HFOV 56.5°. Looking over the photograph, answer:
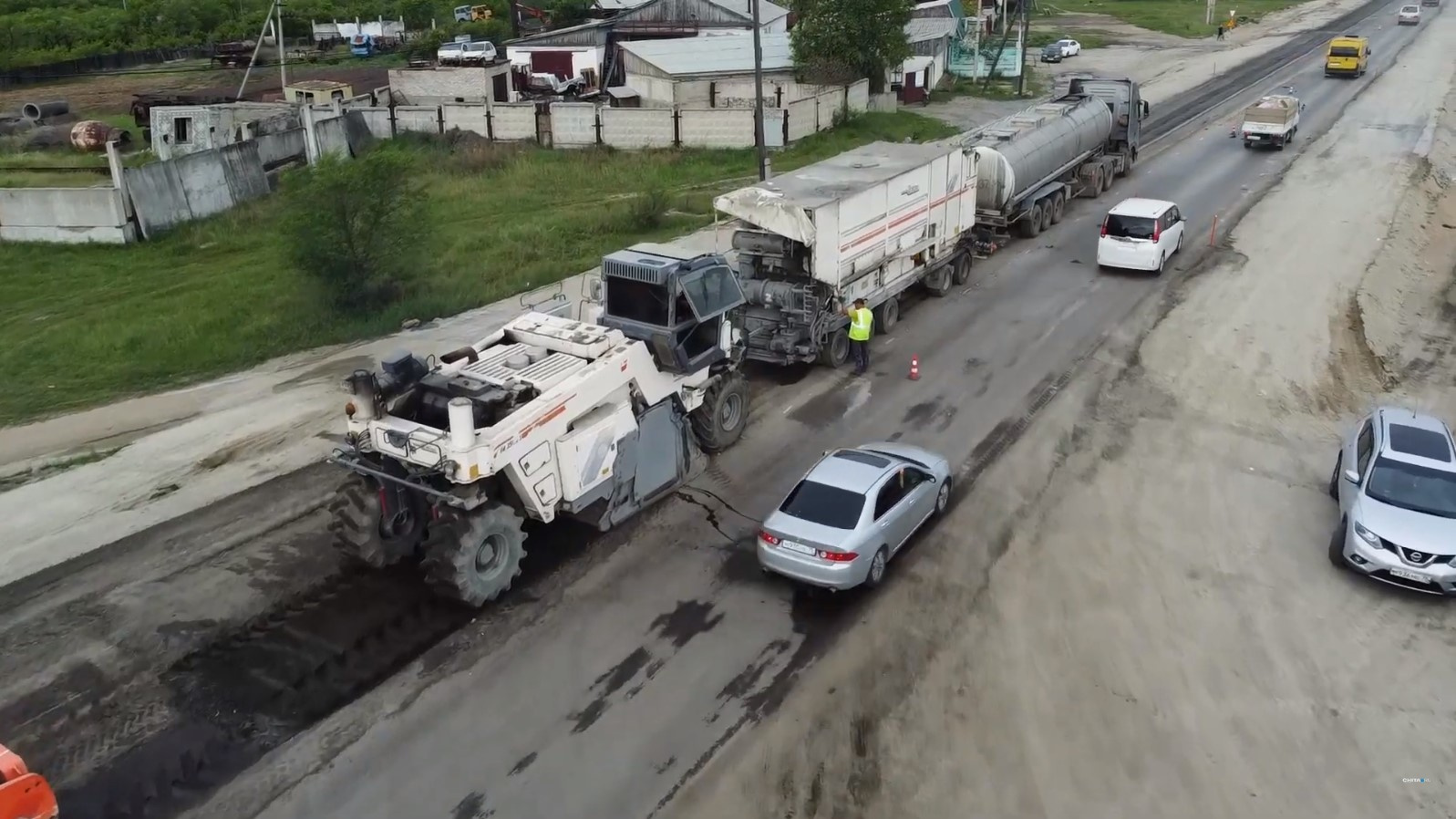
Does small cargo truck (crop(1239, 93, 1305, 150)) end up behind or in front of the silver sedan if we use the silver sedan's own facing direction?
in front

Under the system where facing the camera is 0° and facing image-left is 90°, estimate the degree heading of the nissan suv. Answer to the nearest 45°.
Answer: approximately 0°

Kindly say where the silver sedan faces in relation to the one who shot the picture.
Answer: facing away from the viewer and to the right of the viewer

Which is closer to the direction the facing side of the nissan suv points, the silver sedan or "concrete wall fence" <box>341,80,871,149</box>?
the silver sedan

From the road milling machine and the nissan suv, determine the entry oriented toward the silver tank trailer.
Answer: the road milling machine

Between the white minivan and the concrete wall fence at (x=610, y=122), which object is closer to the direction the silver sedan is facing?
the white minivan

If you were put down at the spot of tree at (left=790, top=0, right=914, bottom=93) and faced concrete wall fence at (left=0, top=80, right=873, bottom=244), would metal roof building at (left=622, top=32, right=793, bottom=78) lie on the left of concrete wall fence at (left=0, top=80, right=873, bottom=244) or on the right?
right

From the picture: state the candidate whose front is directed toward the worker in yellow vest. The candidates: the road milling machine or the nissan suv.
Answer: the road milling machine

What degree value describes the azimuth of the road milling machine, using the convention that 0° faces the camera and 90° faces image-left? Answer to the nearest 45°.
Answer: approximately 225°

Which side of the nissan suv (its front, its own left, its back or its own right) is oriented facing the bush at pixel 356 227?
right

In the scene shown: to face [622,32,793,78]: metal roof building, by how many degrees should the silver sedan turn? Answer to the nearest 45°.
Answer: approximately 45° to its left

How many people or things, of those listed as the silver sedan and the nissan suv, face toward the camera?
1
